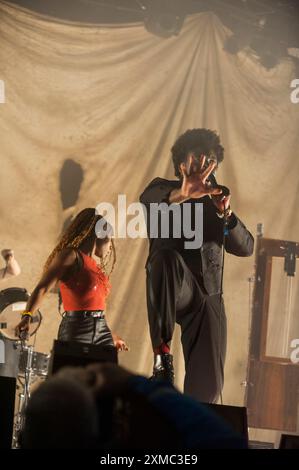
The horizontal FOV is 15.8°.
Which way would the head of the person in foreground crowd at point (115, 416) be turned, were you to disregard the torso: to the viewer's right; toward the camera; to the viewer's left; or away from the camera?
away from the camera

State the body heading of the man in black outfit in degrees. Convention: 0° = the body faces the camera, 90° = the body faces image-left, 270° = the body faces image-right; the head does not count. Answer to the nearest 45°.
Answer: approximately 0°

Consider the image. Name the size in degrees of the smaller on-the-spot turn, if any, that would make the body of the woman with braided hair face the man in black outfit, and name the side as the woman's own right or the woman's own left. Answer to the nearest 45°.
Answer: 0° — they already face them

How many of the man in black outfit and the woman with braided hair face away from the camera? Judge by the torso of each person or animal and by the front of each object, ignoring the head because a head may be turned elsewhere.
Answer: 0

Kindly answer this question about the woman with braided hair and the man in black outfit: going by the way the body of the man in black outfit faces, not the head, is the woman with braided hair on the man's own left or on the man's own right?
on the man's own right

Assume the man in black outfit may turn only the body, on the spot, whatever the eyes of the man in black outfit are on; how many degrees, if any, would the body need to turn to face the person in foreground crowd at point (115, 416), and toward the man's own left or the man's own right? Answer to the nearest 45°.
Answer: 0° — they already face them
